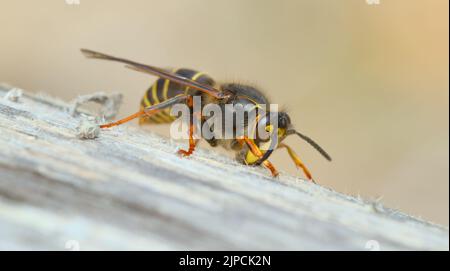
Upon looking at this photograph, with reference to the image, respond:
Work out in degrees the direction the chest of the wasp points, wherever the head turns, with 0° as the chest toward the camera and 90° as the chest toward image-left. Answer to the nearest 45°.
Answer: approximately 270°
